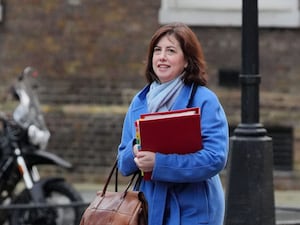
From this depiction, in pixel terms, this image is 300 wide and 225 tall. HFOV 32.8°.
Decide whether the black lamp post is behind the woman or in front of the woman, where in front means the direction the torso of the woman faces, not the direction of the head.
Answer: behind

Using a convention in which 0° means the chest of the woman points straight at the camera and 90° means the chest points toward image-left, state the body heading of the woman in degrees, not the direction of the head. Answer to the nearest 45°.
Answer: approximately 45°

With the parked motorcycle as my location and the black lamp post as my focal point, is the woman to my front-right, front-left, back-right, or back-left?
front-right

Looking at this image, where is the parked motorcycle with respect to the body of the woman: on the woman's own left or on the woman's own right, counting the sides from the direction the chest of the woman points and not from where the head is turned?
on the woman's own right

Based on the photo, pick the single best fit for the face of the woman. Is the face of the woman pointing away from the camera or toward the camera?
toward the camera

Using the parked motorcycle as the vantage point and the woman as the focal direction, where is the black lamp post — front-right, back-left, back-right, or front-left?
front-left
